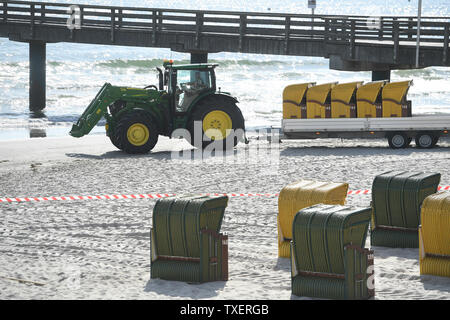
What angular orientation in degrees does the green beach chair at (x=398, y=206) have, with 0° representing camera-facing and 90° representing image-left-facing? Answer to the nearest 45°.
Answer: approximately 225°

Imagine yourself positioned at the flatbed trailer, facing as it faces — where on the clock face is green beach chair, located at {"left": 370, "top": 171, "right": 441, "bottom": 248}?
The green beach chair is roughly at 9 o'clock from the flatbed trailer.

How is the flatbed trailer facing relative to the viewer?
to the viewer's left

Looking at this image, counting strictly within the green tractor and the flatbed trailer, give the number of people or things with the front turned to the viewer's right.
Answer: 0

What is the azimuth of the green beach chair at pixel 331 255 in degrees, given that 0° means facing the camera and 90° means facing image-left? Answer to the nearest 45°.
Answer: approximately 225°

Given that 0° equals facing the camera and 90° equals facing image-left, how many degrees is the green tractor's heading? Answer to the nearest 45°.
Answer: approximately 90°

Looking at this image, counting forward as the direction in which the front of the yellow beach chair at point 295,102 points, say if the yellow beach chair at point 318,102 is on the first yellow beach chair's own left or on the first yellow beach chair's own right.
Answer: on the first yellow beach chair's own right

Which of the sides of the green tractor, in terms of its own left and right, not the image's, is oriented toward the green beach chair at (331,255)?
left

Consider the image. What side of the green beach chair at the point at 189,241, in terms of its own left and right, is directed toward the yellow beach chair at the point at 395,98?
front

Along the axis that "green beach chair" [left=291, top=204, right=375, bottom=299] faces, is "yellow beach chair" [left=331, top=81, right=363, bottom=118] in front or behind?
in front
